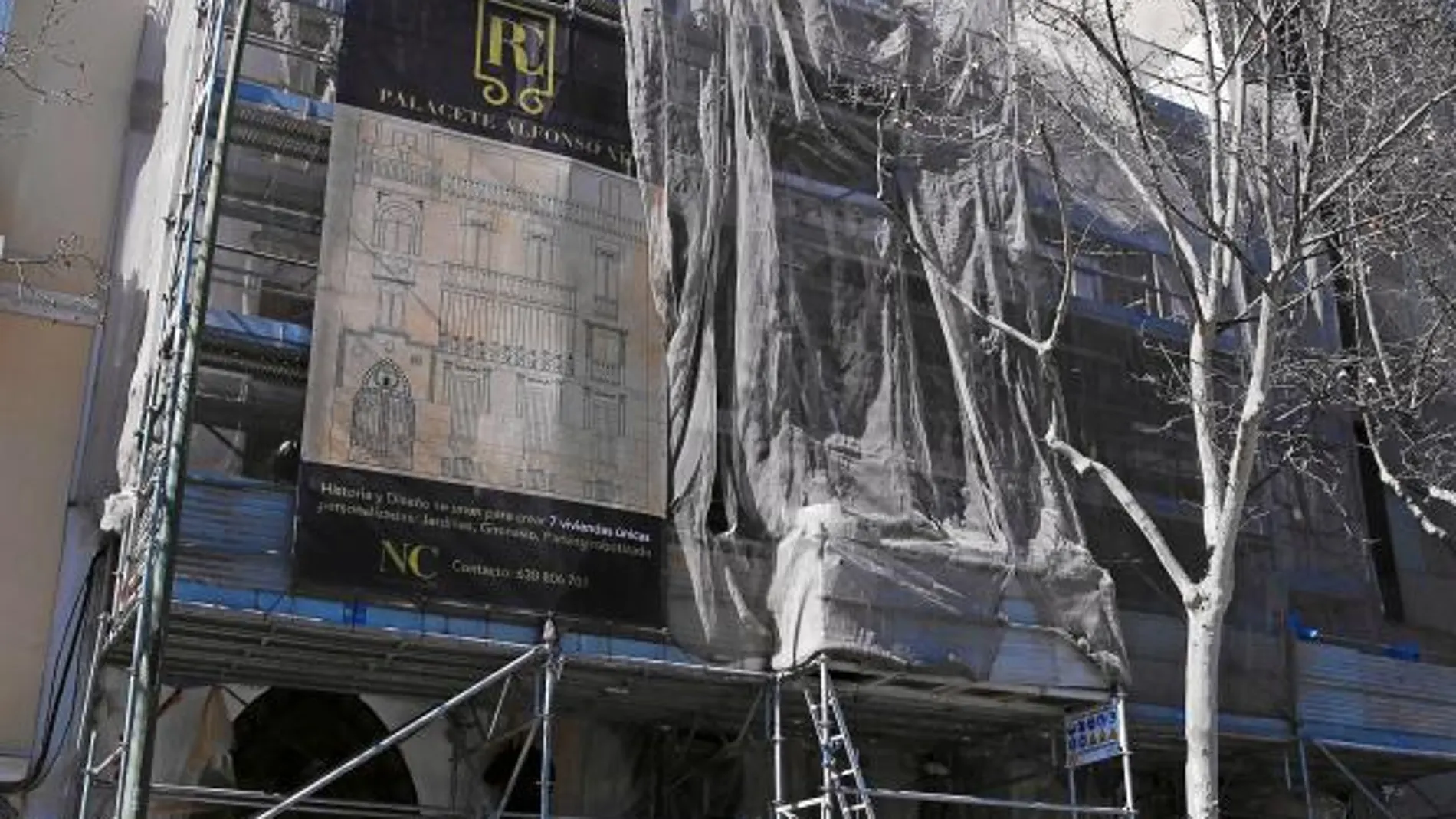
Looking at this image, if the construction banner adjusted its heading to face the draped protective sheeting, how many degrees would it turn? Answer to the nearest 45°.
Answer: approximately 45° to its left

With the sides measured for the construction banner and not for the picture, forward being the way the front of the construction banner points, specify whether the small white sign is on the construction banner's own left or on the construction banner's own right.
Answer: on the construction banner's own left

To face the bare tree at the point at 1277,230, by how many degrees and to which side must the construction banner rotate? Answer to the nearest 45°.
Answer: approximately 45° to its left

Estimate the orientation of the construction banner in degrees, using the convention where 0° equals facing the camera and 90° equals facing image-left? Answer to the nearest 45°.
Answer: approximately 315°
